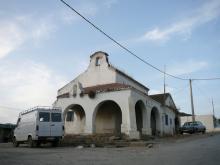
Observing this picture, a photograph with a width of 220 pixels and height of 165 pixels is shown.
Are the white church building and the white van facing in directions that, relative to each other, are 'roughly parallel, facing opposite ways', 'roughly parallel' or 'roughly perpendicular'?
roughly perpendicular

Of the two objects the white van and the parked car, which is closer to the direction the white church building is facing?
the white van

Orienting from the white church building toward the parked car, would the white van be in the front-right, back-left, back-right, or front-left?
back-right

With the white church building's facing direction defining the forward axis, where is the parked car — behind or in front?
behind

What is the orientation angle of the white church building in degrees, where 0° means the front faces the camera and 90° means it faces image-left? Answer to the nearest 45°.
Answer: approximately 45°
